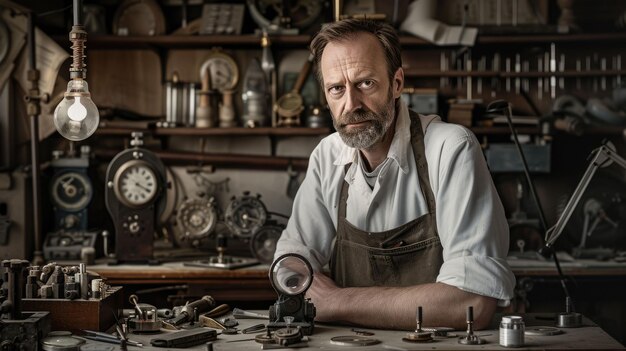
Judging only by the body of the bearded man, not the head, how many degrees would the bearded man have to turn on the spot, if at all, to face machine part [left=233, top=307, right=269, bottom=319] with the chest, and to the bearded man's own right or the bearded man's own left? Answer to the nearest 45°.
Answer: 0° — they already face it

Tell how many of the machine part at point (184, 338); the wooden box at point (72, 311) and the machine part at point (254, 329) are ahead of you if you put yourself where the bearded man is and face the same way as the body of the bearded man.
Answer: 3

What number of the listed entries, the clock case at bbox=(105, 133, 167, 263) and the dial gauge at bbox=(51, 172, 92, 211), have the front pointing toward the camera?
2

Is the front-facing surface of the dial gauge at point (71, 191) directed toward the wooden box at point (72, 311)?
yes

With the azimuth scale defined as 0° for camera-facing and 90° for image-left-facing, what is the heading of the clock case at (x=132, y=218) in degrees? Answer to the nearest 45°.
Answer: approximately 0°

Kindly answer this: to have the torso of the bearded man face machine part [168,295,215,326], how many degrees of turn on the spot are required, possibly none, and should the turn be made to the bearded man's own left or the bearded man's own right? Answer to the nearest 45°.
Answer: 0° — they already face it

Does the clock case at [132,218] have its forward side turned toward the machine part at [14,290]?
yes

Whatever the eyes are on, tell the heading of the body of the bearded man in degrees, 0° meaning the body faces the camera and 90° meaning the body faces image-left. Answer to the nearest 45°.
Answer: approximately 45°

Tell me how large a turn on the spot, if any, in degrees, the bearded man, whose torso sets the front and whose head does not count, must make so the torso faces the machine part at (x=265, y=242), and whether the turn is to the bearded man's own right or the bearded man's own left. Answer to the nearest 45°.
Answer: approximately 135° to the bearded man's own right
